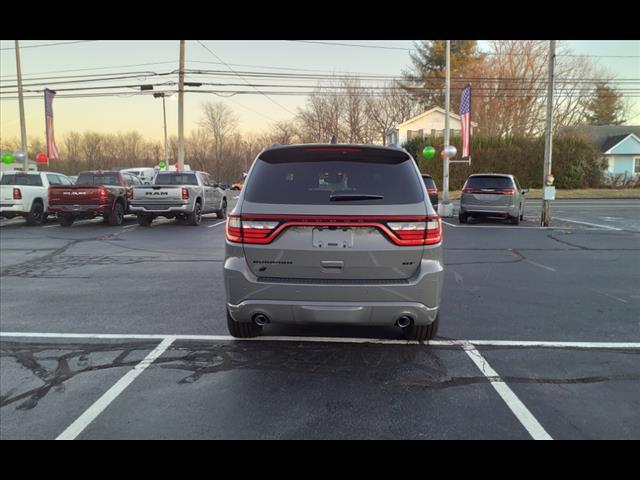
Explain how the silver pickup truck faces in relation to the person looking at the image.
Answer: facing away from the viewer and to the right of the viewer

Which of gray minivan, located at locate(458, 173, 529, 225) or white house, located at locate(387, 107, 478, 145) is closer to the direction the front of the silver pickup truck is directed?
the white house

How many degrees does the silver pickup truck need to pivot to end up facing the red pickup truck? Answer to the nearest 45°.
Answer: approximately 135° to its left

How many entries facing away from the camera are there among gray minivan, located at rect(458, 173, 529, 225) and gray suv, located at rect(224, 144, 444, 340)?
2

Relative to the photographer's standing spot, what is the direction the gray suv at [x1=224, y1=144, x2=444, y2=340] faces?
facing away from the viewer

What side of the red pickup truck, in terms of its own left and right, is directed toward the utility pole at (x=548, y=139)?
right

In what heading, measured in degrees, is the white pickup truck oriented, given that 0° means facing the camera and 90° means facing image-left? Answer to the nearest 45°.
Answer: approximately 225°

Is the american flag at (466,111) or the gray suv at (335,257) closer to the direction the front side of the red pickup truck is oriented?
the american flag

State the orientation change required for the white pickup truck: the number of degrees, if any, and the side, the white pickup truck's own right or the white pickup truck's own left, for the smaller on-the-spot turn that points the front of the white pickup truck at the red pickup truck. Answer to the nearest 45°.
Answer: approximately 90° to the white pickup truck's own right

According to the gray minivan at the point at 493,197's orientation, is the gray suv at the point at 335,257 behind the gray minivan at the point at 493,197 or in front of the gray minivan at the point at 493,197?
behind

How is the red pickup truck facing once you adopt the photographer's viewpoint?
facing away from the viewer and to the right of the viewer

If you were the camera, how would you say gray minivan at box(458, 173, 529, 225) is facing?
facing away from the viewer

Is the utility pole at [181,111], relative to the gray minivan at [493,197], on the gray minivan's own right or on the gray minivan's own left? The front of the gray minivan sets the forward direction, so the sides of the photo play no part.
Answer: on the gray minivan's own left
